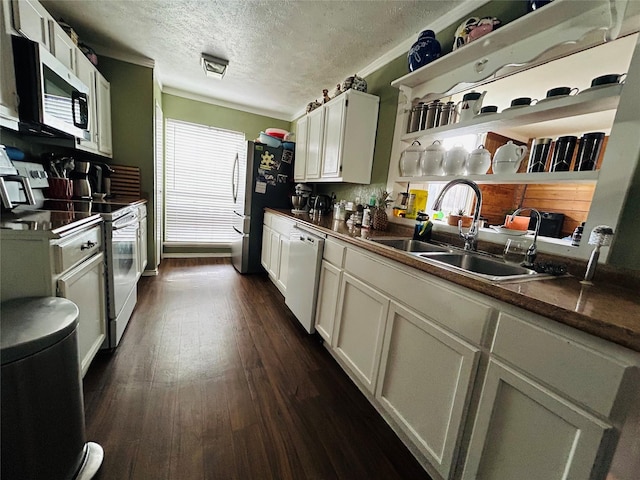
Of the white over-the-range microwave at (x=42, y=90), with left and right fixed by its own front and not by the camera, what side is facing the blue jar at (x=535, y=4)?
front

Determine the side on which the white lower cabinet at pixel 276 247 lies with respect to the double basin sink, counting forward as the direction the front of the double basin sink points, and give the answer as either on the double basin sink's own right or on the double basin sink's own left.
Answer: on the double basin sink's own right

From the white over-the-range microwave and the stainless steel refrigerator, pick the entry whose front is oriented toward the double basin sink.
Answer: the white over-the-range microwave

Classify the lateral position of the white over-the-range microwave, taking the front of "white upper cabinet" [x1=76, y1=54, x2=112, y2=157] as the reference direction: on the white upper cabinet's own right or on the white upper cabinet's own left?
on the white upper cabinet's own right

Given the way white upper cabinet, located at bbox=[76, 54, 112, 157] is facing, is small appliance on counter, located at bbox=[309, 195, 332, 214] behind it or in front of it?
in front

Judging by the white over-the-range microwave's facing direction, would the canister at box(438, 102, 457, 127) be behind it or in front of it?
in front

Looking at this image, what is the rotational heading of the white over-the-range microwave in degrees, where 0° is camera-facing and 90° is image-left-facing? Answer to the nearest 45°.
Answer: approximately 315°

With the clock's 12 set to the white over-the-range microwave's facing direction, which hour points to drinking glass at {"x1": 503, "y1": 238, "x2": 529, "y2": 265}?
The drinking glass is roughly at 12 o'clock from the white over-the-range microwave.

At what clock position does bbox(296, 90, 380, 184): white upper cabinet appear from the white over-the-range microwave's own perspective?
The white upper cabinet is roughly at 11 o'clock from the white over-the-range microwave.

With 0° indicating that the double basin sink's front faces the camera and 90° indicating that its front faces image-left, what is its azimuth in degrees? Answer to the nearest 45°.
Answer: approximately 45°
